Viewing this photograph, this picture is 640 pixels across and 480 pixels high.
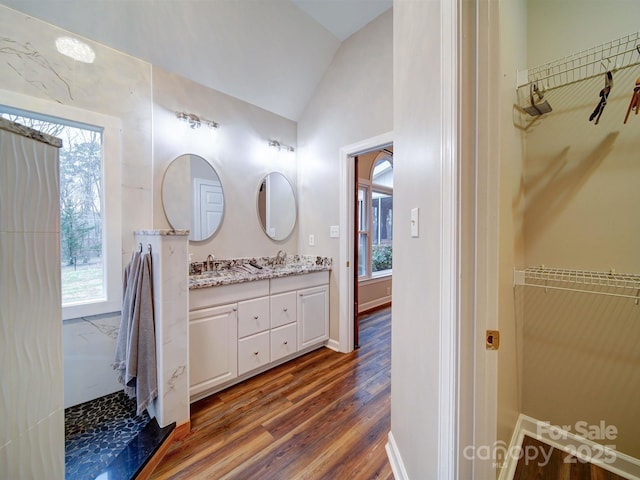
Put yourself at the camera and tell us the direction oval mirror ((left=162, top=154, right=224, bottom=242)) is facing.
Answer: facing the viewer and to the right of the viewer

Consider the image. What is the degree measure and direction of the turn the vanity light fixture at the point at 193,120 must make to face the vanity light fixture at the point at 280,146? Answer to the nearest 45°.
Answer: approximately 45° to its left

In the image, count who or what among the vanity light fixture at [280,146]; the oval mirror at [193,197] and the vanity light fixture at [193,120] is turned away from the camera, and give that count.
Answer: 0

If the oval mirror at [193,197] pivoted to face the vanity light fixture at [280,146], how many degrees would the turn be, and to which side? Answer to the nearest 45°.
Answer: approximately 45° to its left

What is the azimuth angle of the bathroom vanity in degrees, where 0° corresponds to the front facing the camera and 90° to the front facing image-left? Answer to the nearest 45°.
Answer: approximately 315°

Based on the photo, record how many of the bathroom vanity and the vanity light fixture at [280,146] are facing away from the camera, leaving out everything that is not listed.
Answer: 0

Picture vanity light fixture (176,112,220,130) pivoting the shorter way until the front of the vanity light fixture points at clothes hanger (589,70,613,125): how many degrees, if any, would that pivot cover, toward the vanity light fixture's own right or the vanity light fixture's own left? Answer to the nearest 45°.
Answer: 0° — it already faces it

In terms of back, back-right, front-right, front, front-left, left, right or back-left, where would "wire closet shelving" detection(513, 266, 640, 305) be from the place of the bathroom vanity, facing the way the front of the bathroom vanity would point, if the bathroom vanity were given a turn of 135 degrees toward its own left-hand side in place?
back-right

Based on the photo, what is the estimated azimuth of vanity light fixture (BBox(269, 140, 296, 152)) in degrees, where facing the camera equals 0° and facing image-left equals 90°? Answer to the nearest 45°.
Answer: approximately 315°

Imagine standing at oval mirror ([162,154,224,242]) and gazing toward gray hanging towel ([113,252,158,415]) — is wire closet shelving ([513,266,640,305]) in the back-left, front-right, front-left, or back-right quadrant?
front-left

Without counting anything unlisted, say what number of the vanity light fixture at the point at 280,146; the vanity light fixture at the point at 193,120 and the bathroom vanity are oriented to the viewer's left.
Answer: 0

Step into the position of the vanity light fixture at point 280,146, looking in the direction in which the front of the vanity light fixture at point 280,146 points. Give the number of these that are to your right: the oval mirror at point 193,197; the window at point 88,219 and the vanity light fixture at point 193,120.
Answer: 3

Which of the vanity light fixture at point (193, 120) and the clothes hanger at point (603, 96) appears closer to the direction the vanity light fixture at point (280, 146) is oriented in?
the clothes hanger
